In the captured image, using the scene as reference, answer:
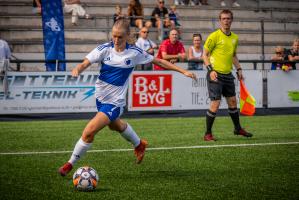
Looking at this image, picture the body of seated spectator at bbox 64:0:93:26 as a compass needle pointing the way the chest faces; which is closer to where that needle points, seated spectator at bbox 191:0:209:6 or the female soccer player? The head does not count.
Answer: the female soccer player

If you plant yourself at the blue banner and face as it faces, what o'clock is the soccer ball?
The soccer ball is roughly at 12 o'clock from the blue banner.

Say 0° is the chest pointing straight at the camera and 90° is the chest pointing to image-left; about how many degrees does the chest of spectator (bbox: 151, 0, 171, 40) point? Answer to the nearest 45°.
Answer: approximately 0°

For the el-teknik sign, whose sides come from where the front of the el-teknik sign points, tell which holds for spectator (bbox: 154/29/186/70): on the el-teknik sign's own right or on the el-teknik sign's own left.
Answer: on the el-teknik sign's own left

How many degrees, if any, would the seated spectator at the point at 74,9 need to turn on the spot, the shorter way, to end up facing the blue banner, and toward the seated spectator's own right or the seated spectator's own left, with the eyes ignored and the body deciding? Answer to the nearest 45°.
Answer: approximately 45° to the seated spectator's own right

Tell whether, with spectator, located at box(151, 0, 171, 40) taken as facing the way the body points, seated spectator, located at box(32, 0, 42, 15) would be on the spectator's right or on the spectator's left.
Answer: on the spectator's right

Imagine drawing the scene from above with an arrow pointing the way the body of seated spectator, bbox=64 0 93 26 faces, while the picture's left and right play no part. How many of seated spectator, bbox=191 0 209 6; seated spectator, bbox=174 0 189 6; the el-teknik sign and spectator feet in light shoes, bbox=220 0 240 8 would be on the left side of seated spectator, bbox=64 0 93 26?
3

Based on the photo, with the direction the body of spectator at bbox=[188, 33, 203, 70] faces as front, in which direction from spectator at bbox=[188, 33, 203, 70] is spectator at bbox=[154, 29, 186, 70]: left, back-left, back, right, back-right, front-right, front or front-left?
front-right

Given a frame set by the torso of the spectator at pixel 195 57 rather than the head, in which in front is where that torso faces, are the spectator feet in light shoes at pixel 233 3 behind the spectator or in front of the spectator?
behind

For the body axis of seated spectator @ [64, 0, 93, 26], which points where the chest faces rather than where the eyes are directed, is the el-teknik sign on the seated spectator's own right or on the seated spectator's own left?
on the seated spectator's own right

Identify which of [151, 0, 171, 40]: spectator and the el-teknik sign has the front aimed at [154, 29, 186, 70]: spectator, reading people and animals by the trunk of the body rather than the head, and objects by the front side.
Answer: [151, 0, 171, 40]: spectator

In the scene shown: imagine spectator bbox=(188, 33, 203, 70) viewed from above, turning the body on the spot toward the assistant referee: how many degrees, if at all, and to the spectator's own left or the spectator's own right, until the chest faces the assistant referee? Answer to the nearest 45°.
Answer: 0° — they already face them
